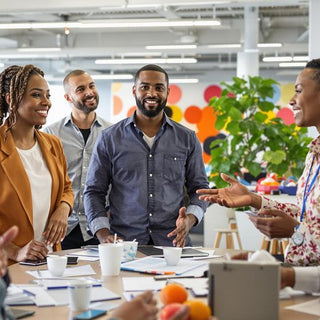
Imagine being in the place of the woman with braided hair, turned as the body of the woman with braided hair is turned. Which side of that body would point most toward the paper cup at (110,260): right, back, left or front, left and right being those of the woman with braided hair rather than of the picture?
front

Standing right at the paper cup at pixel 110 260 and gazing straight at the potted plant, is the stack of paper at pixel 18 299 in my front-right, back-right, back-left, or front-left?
back-left

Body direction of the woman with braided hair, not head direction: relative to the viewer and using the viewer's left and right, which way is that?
facing the viewer and to the right of the viewer

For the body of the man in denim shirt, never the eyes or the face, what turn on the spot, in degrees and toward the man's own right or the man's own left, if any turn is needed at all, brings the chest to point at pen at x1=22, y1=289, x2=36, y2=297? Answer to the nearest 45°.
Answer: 0° — they already face it

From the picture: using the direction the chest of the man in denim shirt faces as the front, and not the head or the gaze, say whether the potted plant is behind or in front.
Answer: behind

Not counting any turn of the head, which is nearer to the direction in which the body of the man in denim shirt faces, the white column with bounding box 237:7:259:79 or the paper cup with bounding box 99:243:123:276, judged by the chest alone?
the paper cup

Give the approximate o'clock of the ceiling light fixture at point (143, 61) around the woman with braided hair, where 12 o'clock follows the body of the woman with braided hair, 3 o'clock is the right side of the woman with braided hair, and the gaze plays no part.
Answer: The ceiling light fixture is roughly at 8 o'clock from the woman with braided hair.

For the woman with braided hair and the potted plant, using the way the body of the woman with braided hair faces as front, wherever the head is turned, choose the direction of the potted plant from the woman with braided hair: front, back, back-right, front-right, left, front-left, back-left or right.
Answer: left

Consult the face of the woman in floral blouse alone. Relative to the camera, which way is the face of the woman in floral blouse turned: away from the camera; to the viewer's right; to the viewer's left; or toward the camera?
to the viewer's left

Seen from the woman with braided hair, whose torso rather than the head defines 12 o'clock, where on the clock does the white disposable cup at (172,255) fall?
The white disposable cup is roughly at 12 o'clock from the woman with braided hair.

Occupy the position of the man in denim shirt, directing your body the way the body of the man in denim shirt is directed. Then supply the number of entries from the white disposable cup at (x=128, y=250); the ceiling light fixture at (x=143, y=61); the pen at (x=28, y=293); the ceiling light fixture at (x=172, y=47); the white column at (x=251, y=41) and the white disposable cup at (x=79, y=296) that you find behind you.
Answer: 3

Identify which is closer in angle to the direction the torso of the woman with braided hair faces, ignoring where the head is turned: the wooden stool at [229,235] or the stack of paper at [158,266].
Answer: the stack of paper

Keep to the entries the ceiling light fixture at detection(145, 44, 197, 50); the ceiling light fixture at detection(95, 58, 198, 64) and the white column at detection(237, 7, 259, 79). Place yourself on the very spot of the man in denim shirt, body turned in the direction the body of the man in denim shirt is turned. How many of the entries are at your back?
3

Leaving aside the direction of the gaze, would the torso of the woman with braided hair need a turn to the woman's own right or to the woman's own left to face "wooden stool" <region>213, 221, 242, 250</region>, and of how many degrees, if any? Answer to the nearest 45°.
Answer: approximately 90° to the woman's own left
